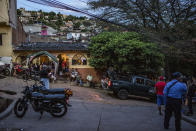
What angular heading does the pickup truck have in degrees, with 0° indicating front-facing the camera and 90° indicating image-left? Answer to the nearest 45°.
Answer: approximately 270°

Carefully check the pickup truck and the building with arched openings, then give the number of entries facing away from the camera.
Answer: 0

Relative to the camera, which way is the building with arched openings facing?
toward the camera

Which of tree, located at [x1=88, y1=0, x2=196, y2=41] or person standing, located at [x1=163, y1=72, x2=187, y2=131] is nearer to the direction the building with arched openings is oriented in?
the person standing

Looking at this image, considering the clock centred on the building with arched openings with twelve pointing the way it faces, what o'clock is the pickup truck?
The pickup truck is roughly at 11 o'clock from the building with arched openings.

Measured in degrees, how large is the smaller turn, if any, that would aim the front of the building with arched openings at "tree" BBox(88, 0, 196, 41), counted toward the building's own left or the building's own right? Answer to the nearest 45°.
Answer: approximately 45° to the building's own left

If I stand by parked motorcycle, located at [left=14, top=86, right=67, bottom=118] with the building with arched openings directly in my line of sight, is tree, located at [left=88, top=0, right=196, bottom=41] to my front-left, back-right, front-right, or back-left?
front-right

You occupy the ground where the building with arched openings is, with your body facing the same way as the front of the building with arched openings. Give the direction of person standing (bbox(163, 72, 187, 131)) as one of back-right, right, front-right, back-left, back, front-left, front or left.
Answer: front

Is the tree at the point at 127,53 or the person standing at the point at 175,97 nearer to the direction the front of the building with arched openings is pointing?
the person standing

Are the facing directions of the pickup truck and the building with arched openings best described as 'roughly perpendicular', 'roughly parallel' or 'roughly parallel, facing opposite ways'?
roughly perpendicular

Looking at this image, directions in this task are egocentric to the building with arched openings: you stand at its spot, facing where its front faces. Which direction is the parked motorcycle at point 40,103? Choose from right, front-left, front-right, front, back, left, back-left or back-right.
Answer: front
